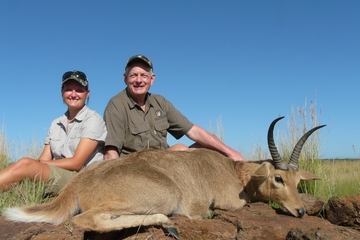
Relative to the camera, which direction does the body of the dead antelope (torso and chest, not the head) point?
to the viewer's right

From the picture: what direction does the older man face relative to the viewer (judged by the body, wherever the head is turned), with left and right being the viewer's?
facing the viewer

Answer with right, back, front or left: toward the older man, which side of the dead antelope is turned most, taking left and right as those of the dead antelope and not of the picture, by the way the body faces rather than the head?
left

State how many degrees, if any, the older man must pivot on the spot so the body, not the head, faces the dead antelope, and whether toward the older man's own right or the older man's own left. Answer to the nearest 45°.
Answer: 0° — they already face it

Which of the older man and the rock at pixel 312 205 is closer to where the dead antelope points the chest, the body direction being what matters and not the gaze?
the rock

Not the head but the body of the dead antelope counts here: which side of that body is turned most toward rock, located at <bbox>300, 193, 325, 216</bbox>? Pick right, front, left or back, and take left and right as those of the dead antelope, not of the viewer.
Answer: front

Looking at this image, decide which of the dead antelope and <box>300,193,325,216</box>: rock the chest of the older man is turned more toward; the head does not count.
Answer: the dead antelope

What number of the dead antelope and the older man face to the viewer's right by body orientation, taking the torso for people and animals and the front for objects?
1

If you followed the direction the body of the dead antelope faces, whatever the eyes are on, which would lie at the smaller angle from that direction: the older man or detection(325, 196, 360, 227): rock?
the rock

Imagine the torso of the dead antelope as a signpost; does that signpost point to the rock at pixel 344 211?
yes

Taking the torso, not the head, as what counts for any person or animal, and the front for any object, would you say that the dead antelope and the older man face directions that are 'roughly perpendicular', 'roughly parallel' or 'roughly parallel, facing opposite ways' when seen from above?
roughly perpendicular

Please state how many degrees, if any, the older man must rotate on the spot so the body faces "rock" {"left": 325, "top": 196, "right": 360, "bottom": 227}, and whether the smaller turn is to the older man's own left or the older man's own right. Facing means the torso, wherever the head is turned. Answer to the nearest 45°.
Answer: approximately 45° to the older man's own left
